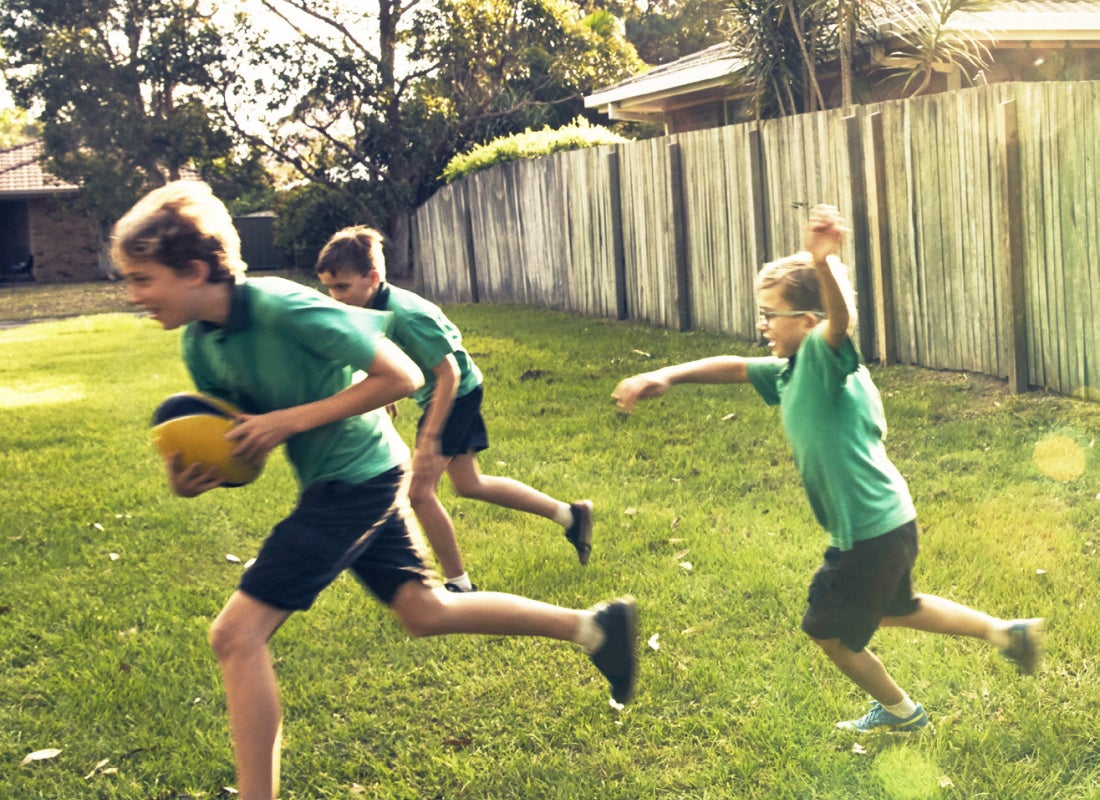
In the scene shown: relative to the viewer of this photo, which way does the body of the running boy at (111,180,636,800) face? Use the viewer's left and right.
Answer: facing to the left of the viewer

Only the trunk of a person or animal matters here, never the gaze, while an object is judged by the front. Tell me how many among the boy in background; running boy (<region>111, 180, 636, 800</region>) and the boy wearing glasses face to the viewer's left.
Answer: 3

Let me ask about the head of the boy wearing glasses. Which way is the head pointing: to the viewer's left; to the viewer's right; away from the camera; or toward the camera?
to the viewer's left

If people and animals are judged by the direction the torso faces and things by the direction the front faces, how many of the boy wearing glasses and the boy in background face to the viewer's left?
2

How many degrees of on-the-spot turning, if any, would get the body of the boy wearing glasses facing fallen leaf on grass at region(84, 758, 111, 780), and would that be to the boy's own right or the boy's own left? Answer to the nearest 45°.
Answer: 0° — they already face it

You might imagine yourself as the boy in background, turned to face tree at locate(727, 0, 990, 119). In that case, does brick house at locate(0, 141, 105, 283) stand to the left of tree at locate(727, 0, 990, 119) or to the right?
left

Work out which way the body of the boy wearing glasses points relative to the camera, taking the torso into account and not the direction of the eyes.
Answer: to the viewer's left

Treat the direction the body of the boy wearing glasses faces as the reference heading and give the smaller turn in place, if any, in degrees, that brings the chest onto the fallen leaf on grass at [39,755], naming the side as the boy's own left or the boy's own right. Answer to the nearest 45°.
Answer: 0° — they already face it

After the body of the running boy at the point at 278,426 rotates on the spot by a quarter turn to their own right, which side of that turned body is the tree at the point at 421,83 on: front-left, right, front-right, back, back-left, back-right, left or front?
front

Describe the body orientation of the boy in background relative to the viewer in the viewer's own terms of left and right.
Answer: facing to the left of the viewer

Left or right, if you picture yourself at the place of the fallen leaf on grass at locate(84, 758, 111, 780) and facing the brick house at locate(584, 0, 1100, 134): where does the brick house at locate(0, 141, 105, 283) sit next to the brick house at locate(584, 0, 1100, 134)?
left

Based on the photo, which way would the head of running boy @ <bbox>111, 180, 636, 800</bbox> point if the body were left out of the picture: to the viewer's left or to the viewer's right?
to the viewer's left

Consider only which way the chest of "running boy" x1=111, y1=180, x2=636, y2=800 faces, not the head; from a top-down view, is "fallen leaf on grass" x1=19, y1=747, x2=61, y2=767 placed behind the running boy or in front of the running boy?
in front
